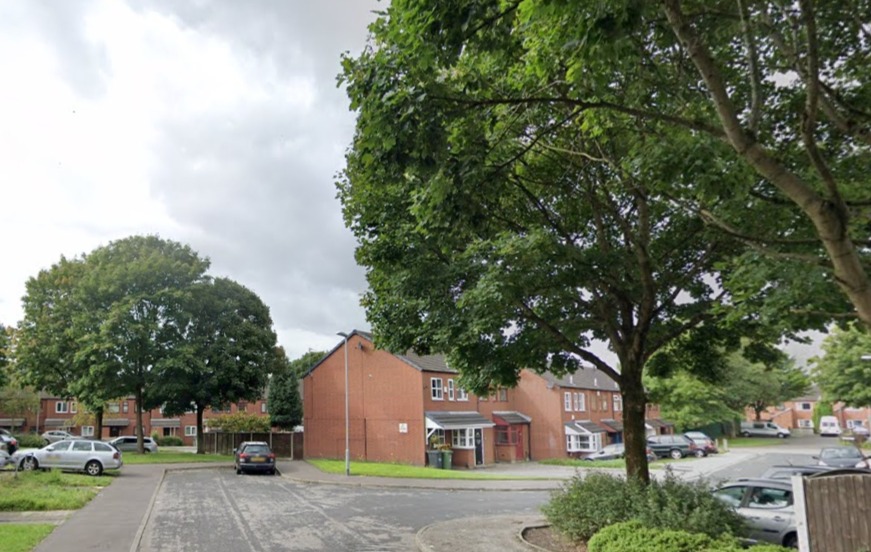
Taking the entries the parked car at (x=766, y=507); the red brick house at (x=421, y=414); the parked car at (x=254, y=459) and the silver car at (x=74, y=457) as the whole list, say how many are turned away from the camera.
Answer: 1

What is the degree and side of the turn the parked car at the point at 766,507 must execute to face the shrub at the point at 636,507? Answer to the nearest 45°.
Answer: approximately 45° to its left

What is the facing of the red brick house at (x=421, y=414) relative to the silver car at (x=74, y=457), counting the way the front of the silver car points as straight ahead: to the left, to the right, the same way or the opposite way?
to the left

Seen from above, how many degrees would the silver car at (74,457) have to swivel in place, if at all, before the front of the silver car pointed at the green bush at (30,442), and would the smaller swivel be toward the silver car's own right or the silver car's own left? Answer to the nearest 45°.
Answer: approximately 90° to the silver car's own right

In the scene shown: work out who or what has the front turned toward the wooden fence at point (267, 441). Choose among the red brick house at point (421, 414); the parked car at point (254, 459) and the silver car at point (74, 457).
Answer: the parked car

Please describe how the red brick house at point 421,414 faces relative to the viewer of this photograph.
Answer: facing the viewer and to the right of the viewer

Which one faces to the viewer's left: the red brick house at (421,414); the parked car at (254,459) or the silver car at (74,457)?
the silver car

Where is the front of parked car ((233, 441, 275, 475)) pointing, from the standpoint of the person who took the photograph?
facing away from the viewer

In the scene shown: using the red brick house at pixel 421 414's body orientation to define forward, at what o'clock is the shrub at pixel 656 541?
The shrub is roughly at 1 o'clock from the red brick house.

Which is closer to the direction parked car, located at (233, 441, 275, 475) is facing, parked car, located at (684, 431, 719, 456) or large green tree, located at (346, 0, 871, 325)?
the parked car

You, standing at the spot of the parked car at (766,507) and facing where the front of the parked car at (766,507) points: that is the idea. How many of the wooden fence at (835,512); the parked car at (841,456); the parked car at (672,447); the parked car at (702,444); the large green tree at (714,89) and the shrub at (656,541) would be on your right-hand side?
3

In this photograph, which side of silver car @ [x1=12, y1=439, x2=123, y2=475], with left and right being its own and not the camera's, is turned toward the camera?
left

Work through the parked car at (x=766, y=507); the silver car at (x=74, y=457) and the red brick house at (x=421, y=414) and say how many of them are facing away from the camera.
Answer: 0
